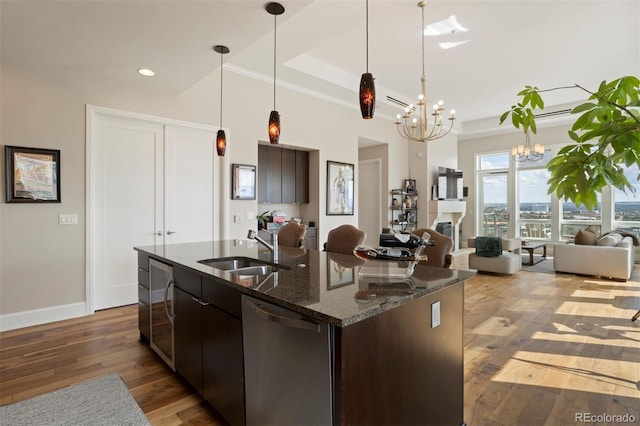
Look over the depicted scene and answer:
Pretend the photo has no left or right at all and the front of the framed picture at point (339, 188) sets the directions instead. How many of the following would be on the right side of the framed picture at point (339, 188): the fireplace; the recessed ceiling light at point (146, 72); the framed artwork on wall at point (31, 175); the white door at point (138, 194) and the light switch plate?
4

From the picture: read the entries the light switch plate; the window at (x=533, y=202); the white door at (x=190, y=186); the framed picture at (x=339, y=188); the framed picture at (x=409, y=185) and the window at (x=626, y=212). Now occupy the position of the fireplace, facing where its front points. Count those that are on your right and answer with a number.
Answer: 4

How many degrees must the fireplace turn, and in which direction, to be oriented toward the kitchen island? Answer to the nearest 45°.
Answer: approximately 45° to its right

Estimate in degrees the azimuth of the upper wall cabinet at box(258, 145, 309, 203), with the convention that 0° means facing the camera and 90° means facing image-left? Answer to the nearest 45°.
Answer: approximately 315°

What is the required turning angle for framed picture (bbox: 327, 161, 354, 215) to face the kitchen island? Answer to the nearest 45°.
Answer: approximately 45° to its right

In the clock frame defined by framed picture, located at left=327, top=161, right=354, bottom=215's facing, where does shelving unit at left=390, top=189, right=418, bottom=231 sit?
The shelving unit is roughly at 9 o'clock from the framed picture.

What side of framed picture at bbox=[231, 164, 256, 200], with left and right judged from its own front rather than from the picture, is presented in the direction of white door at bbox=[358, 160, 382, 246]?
left

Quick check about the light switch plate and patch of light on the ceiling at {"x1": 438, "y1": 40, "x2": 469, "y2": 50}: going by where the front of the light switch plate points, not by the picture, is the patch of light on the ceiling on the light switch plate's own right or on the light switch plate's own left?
on the light switch plate's own left

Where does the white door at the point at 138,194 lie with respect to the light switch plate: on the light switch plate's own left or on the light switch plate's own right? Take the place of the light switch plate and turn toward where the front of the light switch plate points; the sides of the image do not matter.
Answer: on the light switch plate's own left

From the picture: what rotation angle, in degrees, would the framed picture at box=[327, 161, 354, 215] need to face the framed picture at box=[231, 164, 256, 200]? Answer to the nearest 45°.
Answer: approximately 90° to its right

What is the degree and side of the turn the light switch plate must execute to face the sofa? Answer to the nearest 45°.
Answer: approximately 90° to its left

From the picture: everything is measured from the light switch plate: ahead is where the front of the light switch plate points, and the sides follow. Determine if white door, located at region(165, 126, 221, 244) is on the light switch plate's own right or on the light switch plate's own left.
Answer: on the light switch plate's own left

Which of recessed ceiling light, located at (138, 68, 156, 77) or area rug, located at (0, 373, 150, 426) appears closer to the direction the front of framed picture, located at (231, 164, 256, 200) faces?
the area rug
